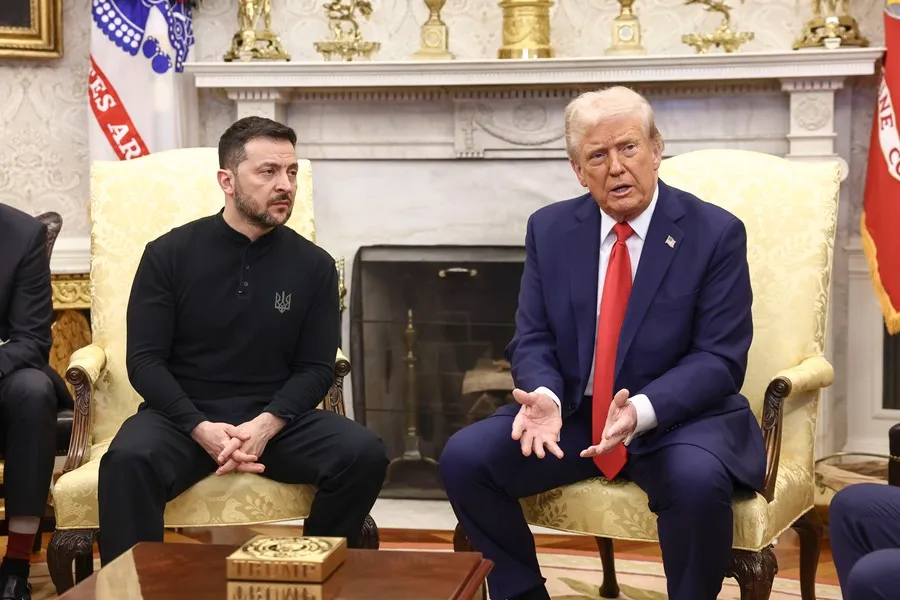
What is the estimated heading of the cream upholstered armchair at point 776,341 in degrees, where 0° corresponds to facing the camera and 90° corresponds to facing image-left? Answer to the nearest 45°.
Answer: approximately 45°

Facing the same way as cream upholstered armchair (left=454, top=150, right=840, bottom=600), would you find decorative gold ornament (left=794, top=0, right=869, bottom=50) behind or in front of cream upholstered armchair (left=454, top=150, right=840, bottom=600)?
behind

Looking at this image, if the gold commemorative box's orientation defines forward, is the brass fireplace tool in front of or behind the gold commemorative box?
behind

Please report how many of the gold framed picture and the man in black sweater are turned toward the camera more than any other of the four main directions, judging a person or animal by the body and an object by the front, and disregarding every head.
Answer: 2

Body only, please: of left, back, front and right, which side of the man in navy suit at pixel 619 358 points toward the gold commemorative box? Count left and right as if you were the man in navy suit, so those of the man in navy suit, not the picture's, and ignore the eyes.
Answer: front

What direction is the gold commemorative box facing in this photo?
toward the camera

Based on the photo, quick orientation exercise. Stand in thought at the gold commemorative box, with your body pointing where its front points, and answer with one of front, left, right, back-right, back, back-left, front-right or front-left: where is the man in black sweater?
back

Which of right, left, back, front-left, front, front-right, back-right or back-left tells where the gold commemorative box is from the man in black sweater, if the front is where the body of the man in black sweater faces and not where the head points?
front

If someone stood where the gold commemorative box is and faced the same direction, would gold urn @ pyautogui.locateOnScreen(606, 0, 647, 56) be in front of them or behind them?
behind

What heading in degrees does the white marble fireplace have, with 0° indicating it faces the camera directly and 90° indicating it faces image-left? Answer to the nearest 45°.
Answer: approximately 0°

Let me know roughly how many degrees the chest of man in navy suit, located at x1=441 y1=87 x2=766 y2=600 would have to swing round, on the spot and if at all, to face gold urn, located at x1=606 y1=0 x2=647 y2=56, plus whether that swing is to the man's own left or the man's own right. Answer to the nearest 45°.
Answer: approximately 135° to the man's own right

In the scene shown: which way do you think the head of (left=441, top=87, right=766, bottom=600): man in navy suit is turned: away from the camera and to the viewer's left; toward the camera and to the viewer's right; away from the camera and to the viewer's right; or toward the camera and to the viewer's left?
toward the camera and to the viewer's left

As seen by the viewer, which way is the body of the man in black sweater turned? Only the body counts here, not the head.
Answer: toward the camera

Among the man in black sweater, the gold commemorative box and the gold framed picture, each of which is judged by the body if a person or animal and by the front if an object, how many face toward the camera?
3

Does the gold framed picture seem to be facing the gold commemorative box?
yes

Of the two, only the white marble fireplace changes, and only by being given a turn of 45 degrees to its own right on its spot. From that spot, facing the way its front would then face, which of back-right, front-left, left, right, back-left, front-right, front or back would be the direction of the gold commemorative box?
front-left

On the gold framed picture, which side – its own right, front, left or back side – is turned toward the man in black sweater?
front

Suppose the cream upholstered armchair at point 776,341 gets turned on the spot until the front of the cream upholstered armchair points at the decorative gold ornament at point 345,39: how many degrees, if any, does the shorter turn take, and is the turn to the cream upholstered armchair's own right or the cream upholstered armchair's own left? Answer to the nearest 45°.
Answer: approximately 90° to the cream upholstered armchair's own right

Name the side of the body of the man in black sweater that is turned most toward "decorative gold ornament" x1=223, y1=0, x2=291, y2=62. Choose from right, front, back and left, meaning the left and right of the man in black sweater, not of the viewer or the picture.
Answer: back

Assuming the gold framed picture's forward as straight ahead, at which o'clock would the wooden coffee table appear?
The wooden coffee table is roughly at 12 o'clock from the gold framed picture.
